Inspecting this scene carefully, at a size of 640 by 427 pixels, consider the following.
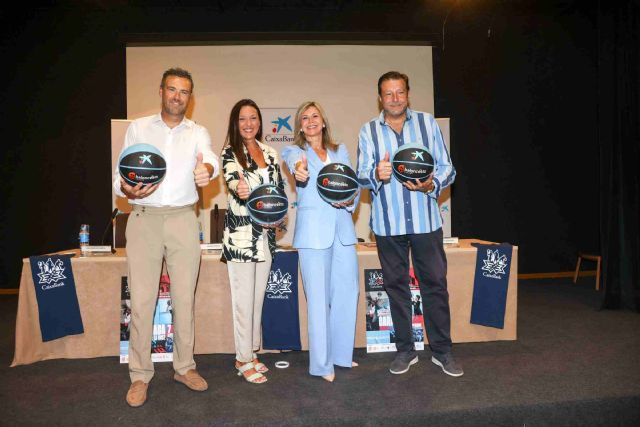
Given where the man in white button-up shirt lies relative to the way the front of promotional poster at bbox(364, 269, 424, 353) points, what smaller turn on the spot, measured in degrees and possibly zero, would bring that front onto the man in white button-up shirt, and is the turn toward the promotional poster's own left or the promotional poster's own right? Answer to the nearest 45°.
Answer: approximately 45° to the promotional poster's own right

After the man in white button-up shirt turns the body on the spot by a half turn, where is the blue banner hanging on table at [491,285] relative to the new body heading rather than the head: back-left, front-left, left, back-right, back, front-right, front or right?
right

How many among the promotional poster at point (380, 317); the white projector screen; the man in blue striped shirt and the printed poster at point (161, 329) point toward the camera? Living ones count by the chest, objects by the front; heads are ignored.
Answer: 4

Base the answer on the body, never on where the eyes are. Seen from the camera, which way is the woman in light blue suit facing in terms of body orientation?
toward the camera

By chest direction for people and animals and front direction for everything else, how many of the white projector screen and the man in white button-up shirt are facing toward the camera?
2

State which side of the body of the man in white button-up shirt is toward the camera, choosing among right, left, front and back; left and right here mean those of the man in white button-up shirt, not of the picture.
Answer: front

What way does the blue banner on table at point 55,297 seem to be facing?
toward the camera

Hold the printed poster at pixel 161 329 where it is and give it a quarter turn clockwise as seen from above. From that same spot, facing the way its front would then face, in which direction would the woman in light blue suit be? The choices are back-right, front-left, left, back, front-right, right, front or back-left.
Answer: back-left

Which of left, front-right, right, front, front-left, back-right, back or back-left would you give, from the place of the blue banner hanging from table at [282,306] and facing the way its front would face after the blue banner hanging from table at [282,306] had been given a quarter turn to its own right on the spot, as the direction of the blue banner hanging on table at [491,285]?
back

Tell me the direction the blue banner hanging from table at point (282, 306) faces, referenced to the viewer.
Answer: facing the viewer
